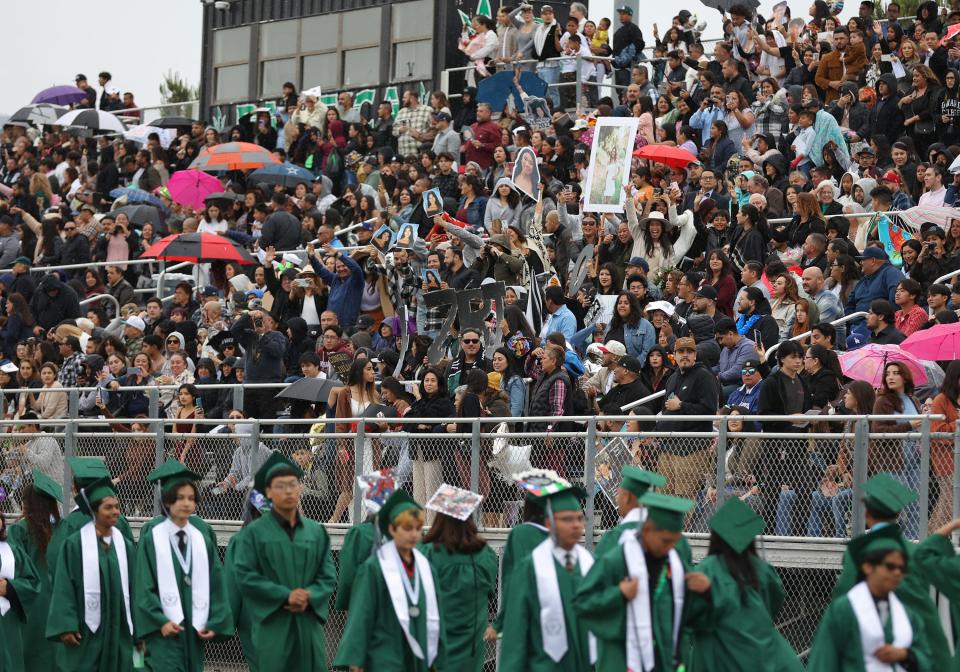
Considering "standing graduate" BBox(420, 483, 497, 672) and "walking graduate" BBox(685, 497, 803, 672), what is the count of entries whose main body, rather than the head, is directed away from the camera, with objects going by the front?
2

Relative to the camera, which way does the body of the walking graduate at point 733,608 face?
away from the camera

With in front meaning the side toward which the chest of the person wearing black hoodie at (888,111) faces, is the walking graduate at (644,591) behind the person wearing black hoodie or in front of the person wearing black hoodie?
in front

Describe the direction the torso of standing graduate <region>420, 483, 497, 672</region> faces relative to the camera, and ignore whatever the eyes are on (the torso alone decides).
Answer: away from the camera

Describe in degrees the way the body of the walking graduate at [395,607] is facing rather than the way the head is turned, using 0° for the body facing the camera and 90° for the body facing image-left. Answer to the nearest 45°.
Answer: approximately 315°

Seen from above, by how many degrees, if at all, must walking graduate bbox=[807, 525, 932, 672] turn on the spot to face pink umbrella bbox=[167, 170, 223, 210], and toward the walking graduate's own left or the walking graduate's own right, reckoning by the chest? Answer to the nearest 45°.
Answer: approximately 180°

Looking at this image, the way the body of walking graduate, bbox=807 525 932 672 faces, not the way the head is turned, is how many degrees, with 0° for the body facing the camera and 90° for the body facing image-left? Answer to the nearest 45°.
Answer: approximately 315°

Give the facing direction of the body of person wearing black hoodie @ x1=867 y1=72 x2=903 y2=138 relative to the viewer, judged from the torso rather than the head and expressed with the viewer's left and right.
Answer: facing the viewer and to the left of the viewer
